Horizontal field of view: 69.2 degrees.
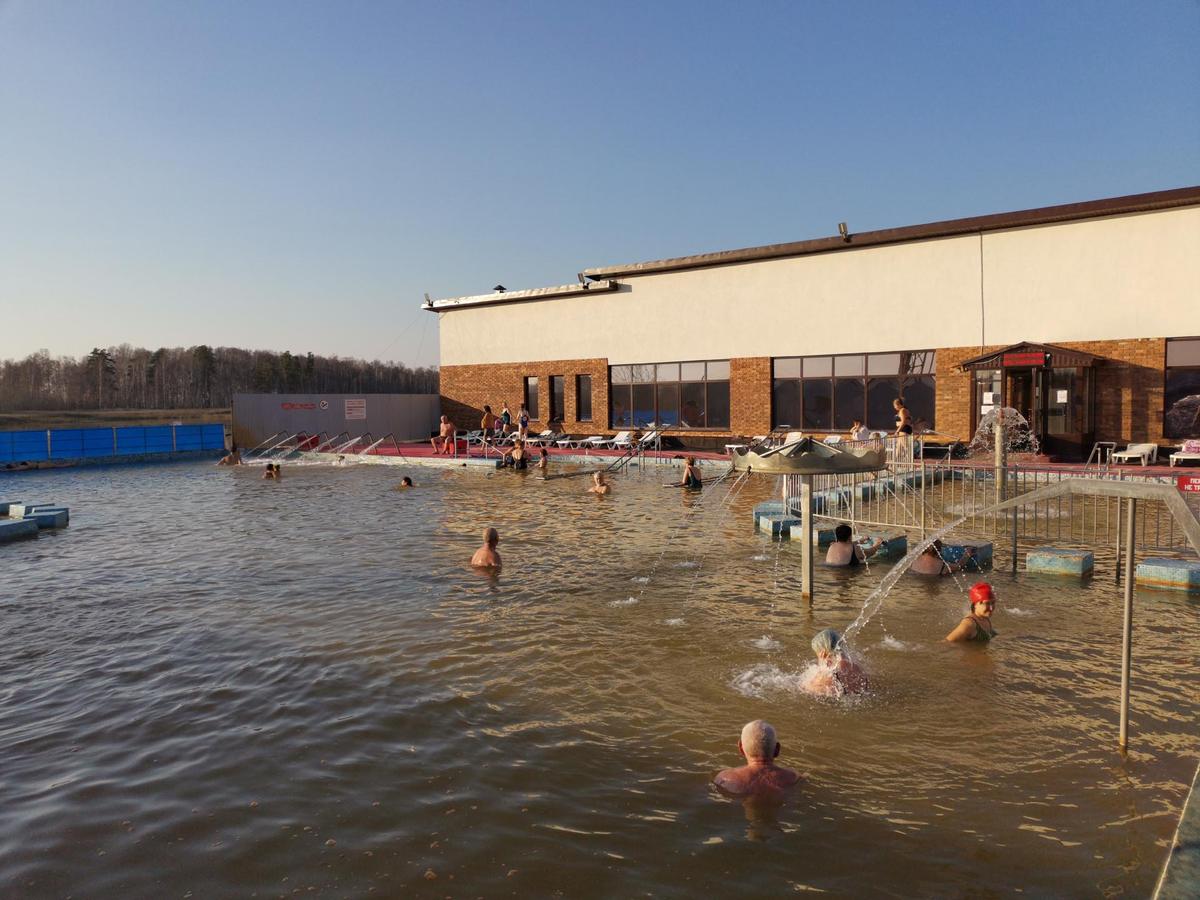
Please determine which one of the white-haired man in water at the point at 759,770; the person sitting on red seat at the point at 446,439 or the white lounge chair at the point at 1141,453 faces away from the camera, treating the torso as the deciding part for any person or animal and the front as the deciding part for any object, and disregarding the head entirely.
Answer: the white-haired man in water

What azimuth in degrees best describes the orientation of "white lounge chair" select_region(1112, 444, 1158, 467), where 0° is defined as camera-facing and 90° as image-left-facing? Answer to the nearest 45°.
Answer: approximately 45°

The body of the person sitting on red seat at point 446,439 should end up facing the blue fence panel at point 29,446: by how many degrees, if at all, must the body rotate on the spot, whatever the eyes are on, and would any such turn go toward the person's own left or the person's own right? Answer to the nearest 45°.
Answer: approximately 45° to the person's own right

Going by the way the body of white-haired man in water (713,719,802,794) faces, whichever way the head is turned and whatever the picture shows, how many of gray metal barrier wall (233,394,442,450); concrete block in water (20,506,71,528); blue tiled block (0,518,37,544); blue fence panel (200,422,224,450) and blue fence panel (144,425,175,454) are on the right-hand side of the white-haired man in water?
0

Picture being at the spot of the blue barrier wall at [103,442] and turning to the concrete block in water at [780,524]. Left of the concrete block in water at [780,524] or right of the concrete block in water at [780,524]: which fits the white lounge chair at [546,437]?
left

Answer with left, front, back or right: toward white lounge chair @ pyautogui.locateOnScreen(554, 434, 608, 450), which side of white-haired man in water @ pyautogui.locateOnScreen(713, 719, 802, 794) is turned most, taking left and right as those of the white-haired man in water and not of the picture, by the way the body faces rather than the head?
front

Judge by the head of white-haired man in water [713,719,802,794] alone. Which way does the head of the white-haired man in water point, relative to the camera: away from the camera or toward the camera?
away from the camera

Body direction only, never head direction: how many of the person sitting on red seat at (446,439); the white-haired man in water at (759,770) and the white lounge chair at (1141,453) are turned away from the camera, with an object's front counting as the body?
1

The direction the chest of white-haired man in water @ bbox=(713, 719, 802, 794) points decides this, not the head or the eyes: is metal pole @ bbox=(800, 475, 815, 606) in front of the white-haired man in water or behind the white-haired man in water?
in front

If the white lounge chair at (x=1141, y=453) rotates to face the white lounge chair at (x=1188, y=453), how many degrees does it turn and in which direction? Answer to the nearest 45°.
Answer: approximately 90° to its left

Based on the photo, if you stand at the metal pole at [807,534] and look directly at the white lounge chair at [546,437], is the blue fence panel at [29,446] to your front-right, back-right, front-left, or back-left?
front-left

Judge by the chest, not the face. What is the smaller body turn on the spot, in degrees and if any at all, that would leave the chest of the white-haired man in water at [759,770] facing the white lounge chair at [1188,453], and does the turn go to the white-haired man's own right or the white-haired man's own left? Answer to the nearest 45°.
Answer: approximately 45° to the white-haired man's own right

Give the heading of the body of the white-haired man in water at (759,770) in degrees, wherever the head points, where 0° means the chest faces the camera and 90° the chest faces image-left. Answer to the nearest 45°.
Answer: approximately 180°

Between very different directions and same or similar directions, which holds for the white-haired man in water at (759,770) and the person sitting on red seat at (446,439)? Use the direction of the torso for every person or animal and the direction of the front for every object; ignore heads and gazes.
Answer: very different directions

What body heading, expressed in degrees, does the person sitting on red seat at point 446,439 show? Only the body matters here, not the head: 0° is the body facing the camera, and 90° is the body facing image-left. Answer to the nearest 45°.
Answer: approximately 45°

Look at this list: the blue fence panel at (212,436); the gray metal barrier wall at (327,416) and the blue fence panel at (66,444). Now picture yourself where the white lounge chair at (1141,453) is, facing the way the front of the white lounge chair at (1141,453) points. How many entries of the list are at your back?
0

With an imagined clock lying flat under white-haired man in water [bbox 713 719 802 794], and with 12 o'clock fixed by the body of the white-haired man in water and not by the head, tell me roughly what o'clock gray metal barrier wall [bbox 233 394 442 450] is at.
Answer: The gray metal barrier wall is roughly at 11 o'clock from the white-haired man in water.
